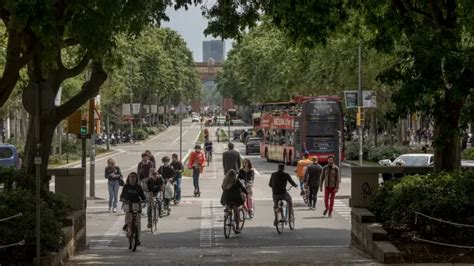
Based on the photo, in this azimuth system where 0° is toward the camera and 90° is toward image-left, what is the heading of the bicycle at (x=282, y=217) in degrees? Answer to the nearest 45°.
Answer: approximately 225°

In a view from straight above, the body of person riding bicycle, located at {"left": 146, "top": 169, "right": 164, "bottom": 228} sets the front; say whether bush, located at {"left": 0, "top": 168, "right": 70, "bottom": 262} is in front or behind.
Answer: in front

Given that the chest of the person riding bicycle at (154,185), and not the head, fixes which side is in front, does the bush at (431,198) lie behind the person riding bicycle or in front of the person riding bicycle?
in front

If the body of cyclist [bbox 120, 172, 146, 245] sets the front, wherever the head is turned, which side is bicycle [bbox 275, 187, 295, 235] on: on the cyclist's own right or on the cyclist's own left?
on the cyclist's own left

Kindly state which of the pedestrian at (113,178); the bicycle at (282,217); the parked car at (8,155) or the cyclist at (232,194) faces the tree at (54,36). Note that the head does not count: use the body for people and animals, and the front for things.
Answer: the pedestrian

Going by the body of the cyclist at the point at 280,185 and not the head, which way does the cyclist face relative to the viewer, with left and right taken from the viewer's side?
facing away from the viewer and to the right of the viewer

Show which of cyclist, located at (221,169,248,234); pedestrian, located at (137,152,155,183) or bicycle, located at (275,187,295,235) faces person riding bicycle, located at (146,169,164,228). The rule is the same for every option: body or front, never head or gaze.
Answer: the pedestrian
